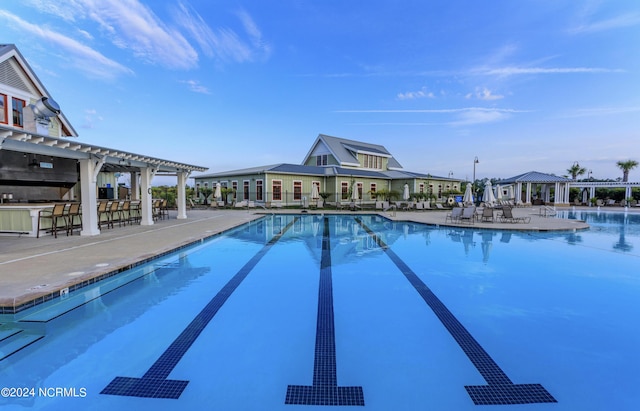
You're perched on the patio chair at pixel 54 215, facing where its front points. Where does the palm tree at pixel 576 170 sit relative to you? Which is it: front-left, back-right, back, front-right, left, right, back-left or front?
back-right

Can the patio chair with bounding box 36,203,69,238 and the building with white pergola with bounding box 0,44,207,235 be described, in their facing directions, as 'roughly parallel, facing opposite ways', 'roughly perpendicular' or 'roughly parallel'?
roughly parallel, facing opposite ways

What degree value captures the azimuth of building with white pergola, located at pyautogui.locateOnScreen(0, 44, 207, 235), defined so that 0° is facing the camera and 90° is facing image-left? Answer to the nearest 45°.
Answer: approximately 315°

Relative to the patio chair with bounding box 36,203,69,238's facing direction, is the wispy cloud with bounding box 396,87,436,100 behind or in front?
behind

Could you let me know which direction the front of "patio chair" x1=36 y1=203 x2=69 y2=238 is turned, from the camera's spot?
facing away from the viewer and to the left of the viewer

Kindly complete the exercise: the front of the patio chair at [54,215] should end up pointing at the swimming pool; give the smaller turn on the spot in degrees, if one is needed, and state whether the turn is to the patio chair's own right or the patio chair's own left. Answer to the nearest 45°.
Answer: approximately 135° to the patio chair's own left

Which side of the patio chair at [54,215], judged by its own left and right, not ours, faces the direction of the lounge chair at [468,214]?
back

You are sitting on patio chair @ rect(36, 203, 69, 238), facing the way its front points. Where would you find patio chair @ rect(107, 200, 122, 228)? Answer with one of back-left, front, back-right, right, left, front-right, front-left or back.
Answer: right

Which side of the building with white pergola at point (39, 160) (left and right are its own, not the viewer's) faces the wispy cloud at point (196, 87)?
left

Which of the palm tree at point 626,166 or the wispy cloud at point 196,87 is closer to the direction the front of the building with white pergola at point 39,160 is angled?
the palm tree

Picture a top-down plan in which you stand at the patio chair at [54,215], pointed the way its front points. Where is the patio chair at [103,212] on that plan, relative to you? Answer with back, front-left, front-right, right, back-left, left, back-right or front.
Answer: right

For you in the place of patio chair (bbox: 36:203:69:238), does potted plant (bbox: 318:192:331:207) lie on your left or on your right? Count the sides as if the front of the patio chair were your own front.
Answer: on your right

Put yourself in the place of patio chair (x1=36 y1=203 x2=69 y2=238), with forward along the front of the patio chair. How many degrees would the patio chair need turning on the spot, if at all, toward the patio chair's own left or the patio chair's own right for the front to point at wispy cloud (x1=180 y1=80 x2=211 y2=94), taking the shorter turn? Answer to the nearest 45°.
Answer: approximately 90° to the patio chair's own right
